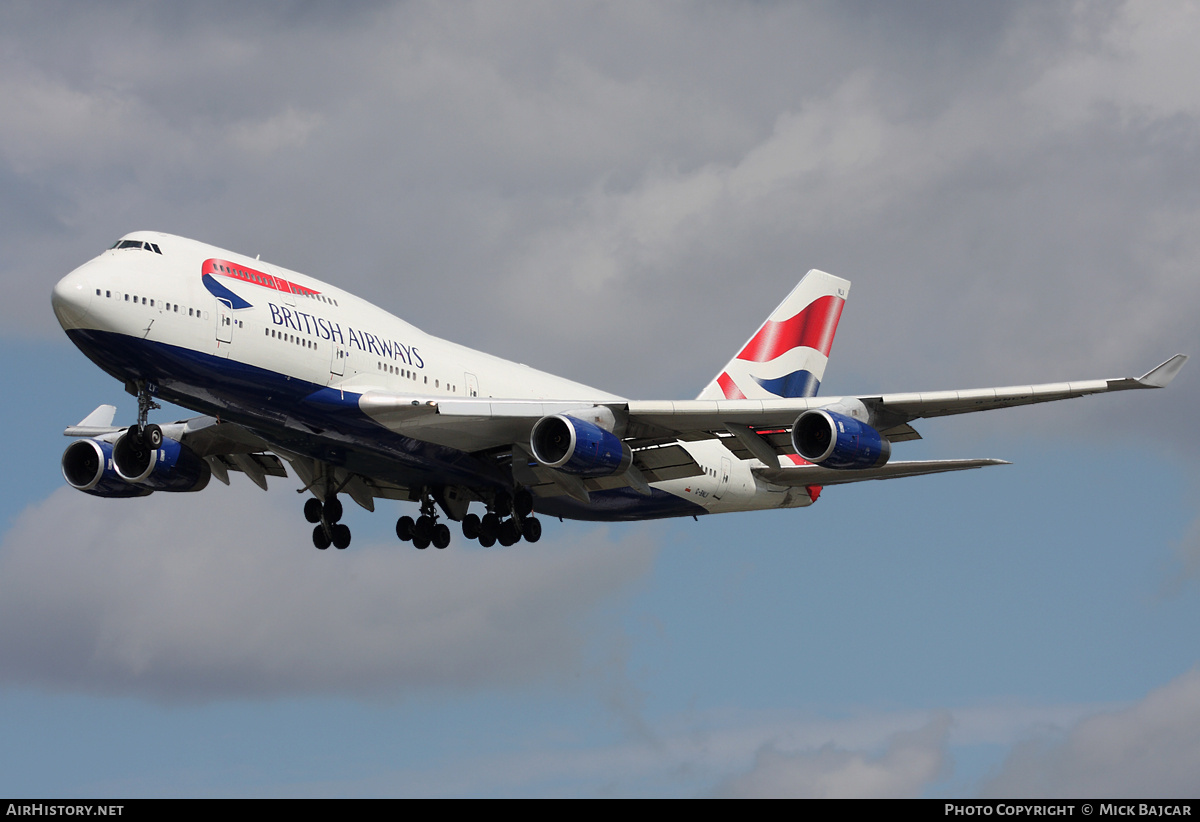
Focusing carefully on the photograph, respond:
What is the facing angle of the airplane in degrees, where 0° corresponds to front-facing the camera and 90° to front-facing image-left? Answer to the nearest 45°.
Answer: approximately 45°
